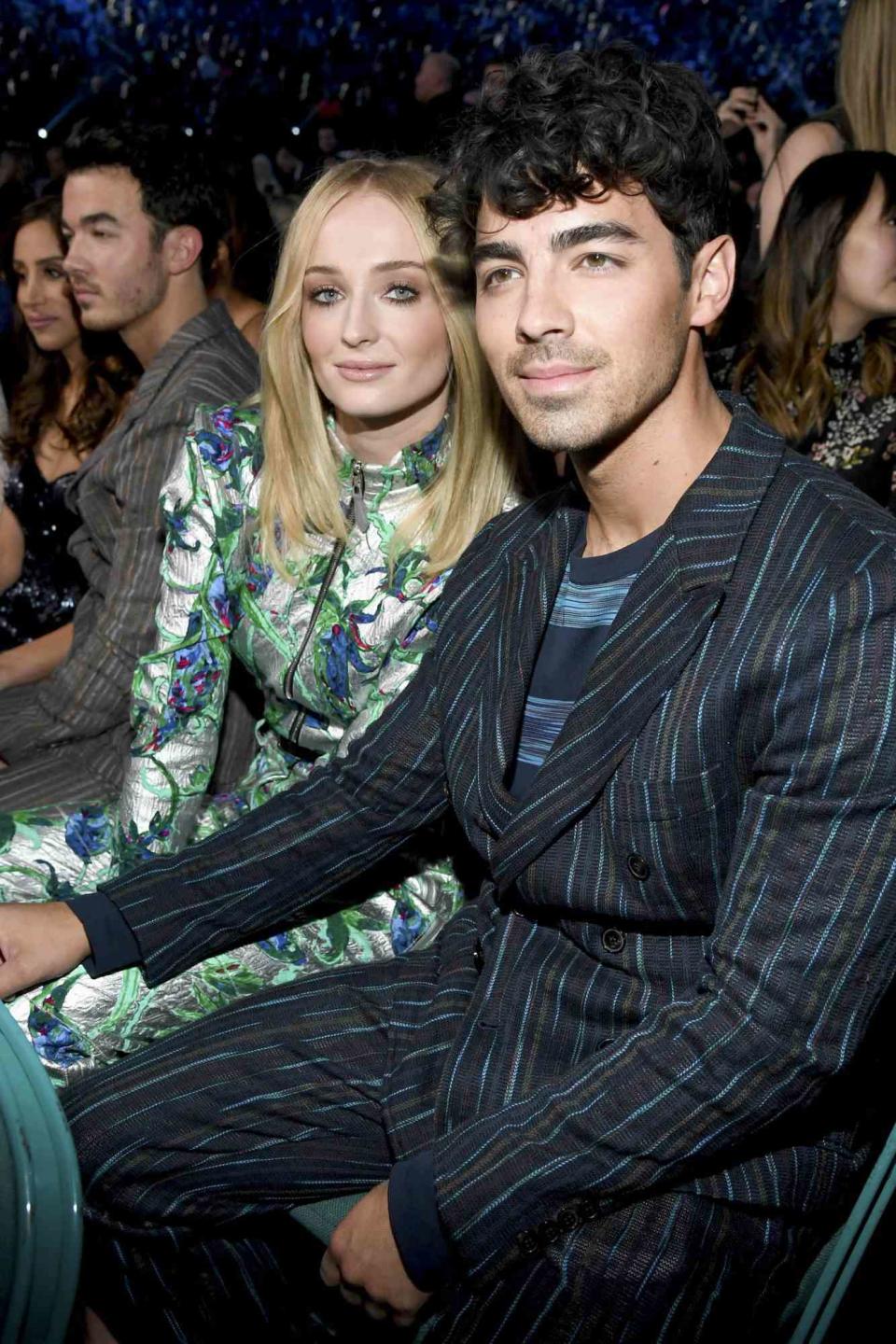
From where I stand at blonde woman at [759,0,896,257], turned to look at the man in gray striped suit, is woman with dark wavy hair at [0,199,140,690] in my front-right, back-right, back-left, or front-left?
front-right

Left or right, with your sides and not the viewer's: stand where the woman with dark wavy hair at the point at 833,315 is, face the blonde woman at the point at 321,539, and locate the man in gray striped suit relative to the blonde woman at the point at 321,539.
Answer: right

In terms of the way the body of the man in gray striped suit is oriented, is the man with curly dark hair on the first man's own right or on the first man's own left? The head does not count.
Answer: on the first man's own left

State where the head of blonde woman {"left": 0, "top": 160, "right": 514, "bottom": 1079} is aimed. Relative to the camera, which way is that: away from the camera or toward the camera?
toward the camera

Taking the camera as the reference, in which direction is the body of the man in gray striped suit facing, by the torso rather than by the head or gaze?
to the viewer's left

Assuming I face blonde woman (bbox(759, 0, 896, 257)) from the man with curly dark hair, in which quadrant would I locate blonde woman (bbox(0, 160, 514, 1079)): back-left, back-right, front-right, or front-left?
front-left

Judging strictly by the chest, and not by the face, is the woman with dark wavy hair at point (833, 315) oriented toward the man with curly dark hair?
no

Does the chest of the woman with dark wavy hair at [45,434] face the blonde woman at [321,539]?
no

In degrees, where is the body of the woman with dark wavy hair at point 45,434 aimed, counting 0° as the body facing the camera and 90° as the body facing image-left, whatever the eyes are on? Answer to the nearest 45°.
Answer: approximately 45°

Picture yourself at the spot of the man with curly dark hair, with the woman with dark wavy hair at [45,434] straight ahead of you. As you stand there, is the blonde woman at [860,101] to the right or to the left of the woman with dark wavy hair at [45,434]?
right

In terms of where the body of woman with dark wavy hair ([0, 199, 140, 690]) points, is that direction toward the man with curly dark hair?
no

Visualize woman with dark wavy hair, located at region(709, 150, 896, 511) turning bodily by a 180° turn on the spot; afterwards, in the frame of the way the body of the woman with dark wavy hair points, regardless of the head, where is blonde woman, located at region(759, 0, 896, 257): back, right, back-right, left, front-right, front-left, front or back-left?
front-right

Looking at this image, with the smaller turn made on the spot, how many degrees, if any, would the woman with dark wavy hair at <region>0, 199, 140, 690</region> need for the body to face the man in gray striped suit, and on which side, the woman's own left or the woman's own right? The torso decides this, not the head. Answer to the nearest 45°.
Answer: approximately 45° to the woman's own left

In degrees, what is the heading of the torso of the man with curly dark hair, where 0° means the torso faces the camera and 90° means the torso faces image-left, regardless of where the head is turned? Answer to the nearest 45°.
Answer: approximately 45°

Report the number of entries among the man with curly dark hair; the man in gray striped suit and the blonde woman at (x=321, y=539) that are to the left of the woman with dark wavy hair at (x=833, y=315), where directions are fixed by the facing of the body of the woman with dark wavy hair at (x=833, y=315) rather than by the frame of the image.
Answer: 0
